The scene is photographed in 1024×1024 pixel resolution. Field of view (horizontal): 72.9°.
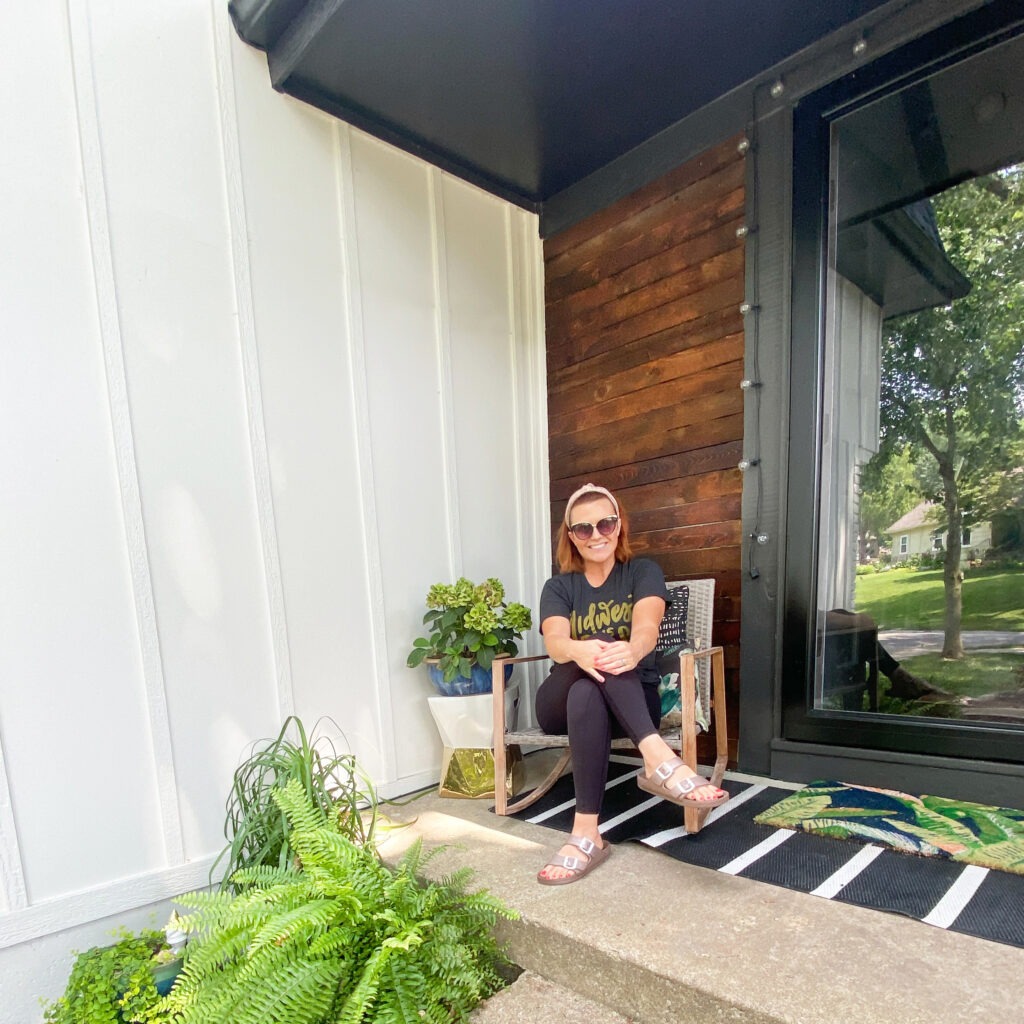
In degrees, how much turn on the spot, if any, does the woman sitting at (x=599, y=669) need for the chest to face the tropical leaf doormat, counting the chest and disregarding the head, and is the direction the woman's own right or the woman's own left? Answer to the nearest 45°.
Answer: approximately 90° to the woman's own left

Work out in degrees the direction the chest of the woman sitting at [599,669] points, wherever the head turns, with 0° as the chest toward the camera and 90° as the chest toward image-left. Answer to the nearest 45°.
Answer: approximately 0°

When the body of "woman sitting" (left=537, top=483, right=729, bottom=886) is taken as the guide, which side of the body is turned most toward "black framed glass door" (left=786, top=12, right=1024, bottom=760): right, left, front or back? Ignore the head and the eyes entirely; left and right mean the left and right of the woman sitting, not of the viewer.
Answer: left

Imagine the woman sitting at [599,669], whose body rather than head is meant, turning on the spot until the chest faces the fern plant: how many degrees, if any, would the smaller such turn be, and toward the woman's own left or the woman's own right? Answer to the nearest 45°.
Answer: approximately 45° to the woman's own right

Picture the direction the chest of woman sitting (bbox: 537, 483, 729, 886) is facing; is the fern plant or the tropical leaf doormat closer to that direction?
the fern plant

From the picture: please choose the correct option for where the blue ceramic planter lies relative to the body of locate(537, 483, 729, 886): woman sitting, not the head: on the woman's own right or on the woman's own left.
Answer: on the woman's own right
